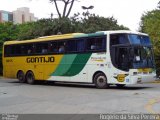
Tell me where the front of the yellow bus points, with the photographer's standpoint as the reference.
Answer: facing the viewer and to the right of the viewer
